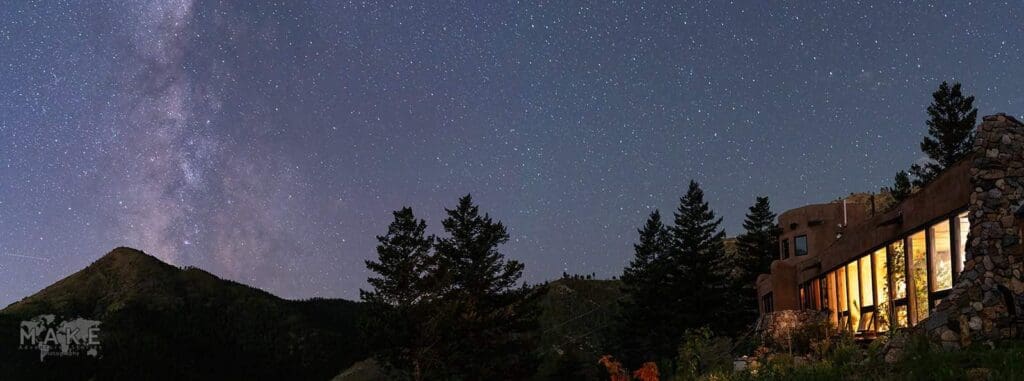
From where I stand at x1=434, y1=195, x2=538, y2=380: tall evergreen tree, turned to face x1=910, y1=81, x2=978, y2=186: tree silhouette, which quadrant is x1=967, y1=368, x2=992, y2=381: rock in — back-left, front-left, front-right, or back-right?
front-right

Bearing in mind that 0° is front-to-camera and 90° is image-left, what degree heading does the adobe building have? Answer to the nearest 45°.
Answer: approximately 45°

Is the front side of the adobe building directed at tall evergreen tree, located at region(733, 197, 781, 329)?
no

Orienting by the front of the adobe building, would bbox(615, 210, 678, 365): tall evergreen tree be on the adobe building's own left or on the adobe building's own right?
on the adobe building's own right

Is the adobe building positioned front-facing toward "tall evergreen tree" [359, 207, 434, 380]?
no

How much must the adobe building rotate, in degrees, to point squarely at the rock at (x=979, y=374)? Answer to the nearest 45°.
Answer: approximately 45° to its left

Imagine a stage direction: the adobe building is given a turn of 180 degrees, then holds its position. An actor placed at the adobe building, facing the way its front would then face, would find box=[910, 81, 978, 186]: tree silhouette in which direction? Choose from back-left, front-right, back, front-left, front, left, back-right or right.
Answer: front-left
